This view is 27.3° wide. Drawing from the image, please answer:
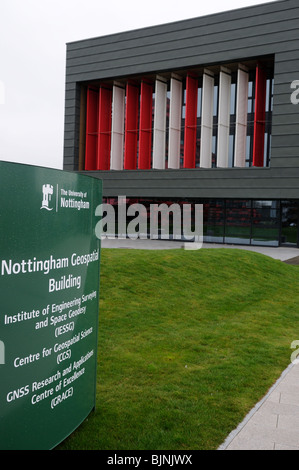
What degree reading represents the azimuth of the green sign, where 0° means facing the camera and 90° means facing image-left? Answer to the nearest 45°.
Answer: approximately 315°

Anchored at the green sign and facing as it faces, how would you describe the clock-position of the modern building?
The modern building is roughly at 8 o'clock from the green sign.
